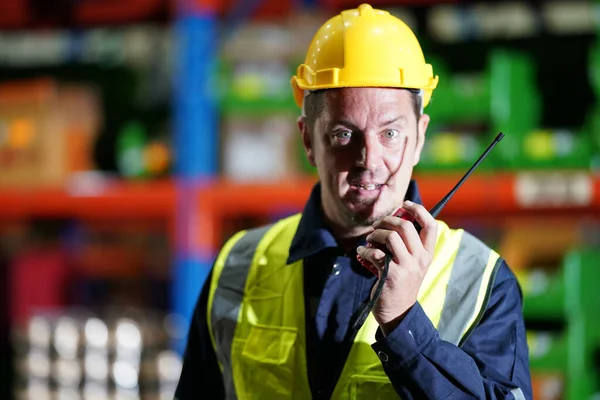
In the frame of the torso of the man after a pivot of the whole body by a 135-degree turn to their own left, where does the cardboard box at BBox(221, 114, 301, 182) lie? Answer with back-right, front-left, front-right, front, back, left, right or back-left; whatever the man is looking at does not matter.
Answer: front-left

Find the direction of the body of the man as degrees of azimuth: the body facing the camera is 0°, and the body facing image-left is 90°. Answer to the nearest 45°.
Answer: approximately 0°

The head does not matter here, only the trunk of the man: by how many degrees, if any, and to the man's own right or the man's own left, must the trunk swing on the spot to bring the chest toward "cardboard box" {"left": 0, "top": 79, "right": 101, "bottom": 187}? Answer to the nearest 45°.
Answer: approximately 135° to the man's own right
